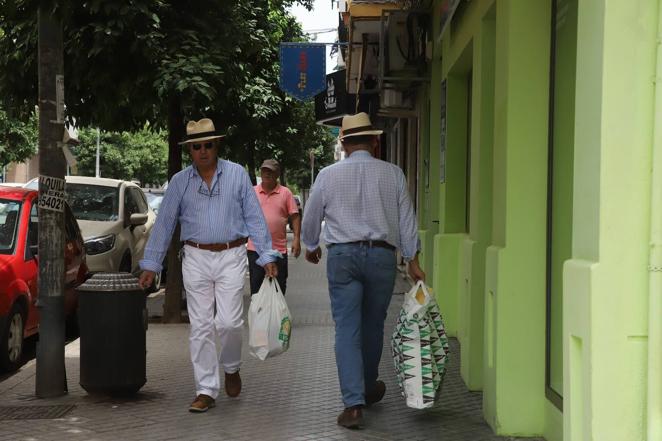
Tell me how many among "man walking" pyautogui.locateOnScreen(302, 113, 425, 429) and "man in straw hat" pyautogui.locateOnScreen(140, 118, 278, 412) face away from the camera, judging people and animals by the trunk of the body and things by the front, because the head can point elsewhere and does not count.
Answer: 1

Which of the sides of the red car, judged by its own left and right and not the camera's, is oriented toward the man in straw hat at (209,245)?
left

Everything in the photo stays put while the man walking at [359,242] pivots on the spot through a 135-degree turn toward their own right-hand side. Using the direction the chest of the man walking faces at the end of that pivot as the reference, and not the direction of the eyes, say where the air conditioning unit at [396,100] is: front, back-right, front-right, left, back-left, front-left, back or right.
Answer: back-left

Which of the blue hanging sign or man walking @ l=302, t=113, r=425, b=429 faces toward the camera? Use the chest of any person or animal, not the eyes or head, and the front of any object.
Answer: the blue hanging sign

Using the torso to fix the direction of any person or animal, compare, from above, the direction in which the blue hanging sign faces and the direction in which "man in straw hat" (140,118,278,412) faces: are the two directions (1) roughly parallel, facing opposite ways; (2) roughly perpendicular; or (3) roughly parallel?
roughly parallel

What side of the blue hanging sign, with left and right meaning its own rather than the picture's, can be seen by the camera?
front

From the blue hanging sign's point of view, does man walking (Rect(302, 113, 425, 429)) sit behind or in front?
in front

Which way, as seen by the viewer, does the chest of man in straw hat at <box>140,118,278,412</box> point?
toward the camera

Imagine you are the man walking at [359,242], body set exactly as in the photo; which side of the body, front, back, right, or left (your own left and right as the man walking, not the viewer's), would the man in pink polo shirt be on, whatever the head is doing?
front

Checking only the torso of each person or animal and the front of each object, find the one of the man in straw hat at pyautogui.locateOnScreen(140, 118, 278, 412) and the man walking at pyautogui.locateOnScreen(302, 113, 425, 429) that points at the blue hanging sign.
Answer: the man walking

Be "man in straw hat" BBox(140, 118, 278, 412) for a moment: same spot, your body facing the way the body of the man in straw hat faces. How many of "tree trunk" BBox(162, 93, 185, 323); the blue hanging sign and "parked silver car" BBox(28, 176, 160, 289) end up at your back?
3

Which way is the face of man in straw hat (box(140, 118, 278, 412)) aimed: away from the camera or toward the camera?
toward the camera

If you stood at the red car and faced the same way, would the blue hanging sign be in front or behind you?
behind

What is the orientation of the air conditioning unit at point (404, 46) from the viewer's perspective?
to the viewer's left

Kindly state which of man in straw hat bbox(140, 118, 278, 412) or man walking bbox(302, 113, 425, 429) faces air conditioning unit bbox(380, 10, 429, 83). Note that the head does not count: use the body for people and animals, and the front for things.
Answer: the man walking

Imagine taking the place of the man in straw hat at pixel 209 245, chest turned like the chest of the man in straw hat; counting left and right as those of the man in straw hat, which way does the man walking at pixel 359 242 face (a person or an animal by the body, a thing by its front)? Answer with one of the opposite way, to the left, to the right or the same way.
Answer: the opposite way
